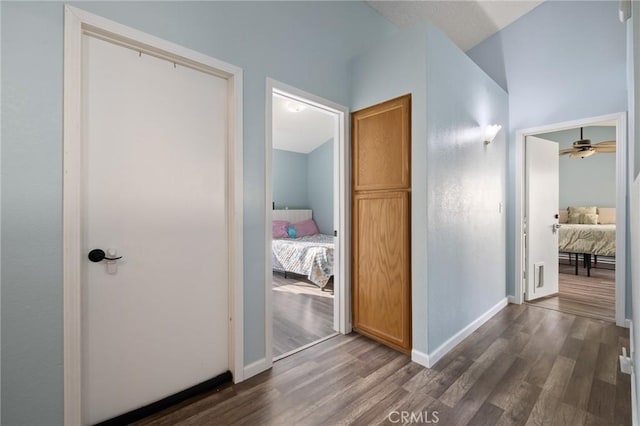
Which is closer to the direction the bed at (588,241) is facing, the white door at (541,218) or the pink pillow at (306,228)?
the white door

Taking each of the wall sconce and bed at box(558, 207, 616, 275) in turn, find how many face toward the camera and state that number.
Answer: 1

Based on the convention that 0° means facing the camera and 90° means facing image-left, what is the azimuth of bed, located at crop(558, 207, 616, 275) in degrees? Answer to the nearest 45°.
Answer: approximately 0°

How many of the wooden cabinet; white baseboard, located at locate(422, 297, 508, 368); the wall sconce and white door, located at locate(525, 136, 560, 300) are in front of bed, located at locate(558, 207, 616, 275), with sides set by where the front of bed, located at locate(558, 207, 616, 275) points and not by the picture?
4

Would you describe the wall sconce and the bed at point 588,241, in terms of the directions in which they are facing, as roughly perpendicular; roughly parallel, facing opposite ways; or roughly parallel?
roughly perpendicular

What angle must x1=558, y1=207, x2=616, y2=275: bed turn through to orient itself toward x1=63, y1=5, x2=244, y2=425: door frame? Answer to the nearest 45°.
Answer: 0° — it already faces it

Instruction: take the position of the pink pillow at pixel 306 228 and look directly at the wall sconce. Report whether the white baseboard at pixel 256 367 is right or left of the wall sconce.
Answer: right

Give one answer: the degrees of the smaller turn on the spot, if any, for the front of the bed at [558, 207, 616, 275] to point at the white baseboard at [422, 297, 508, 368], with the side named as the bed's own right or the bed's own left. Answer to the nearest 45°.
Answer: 0° — it already faces it

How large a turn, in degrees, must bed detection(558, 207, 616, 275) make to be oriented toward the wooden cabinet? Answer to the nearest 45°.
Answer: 0° — it already faces it
